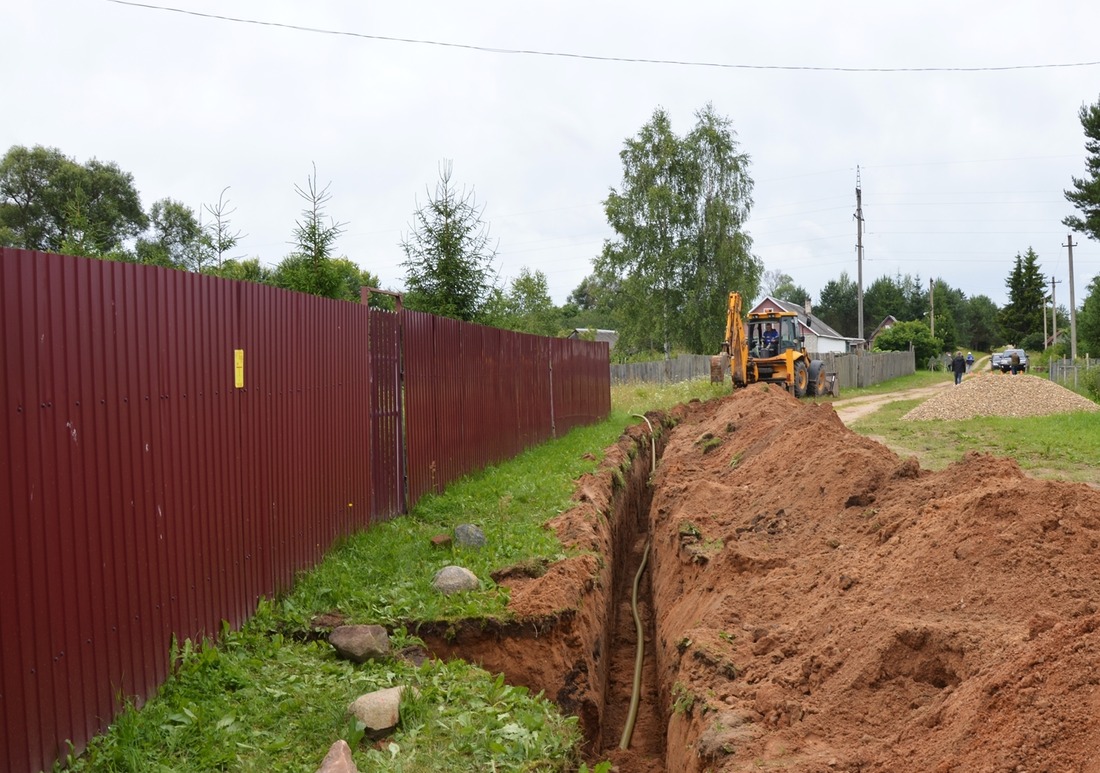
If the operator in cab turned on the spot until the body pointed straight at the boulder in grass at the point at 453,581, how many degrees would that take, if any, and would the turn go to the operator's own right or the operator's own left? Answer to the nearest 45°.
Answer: approximately 45° to the operator's own left

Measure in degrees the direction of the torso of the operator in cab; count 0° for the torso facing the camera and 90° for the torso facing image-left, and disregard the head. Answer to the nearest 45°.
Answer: approximately 45°

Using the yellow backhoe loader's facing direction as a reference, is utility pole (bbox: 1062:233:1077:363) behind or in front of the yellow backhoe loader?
in front

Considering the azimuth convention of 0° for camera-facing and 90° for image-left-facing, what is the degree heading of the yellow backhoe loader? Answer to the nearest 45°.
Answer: approximately 225°

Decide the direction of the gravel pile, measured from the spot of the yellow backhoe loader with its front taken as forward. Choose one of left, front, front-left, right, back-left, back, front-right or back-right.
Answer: right

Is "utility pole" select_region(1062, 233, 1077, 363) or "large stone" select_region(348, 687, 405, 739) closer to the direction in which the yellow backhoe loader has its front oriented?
the utility pole
